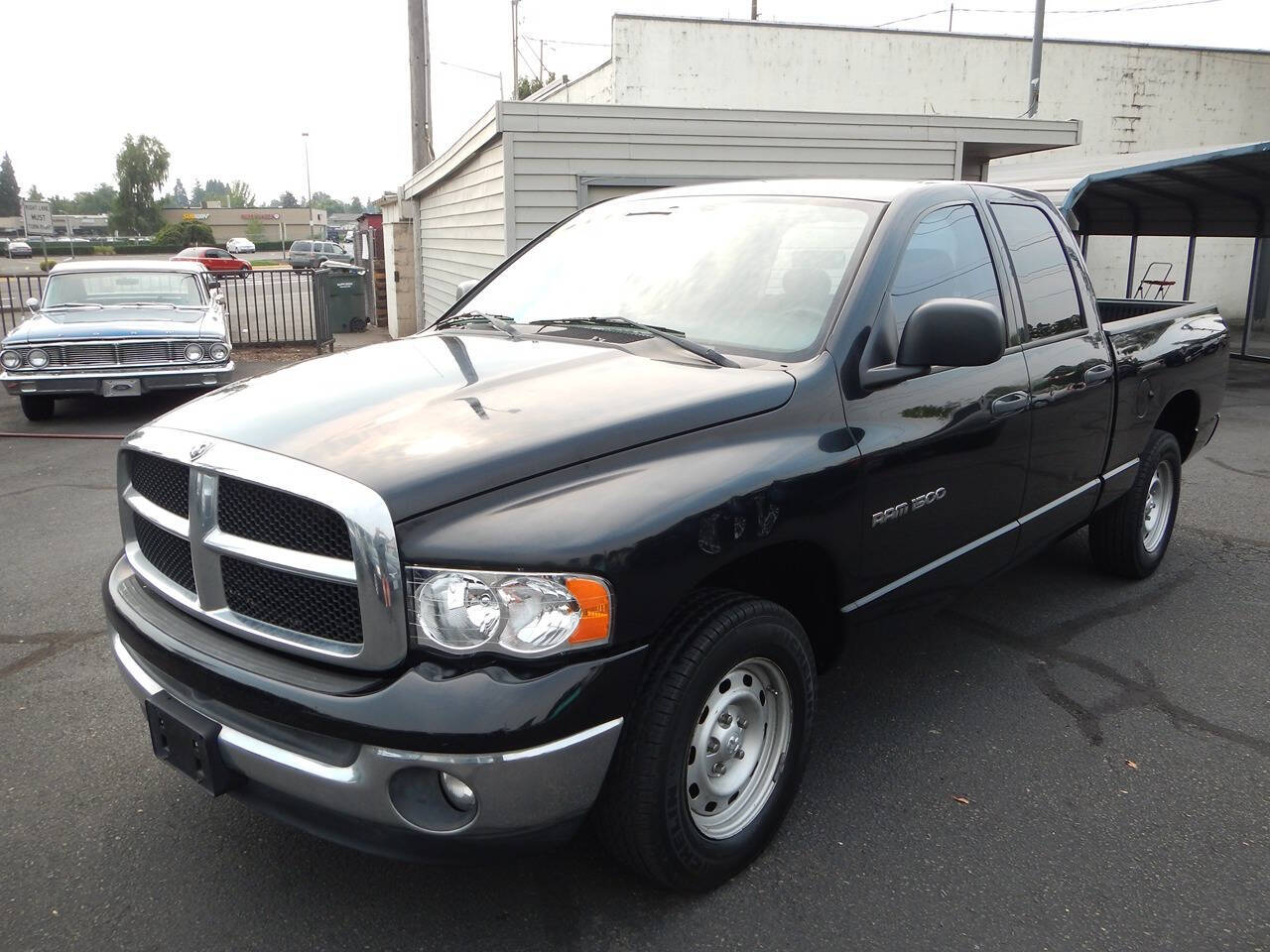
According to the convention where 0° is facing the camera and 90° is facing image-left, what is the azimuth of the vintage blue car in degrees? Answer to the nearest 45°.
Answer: approximately 0°

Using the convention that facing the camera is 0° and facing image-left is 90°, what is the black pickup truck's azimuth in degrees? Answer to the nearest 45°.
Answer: approximately 45°

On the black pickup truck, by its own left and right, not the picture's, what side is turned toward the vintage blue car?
right

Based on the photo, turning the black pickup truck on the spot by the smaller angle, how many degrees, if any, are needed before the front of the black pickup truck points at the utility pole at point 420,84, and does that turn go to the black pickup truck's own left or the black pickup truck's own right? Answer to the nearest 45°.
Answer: approximately 135° to the black pickup truck's own right

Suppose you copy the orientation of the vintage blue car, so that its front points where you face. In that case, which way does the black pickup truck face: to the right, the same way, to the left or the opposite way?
to the right

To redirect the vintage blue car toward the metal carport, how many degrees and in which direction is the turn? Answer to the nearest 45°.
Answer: approximately 90° to its left

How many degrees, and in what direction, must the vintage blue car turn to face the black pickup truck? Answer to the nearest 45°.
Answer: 0° — it already faces it

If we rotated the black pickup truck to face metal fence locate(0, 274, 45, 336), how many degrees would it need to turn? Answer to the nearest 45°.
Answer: approximately 90° to its right

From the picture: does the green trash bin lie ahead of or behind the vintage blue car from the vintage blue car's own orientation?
behind

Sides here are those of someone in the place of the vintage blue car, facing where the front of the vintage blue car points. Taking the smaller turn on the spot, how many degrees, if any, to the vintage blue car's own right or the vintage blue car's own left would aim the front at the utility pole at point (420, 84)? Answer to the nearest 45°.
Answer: approximately 135° to the vintage blue car's own left

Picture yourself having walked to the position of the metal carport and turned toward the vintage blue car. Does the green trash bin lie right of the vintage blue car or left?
right

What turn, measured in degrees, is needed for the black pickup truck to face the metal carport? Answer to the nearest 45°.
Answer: approximately 180°

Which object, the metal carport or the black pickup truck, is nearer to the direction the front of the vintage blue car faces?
the black pickup truck
